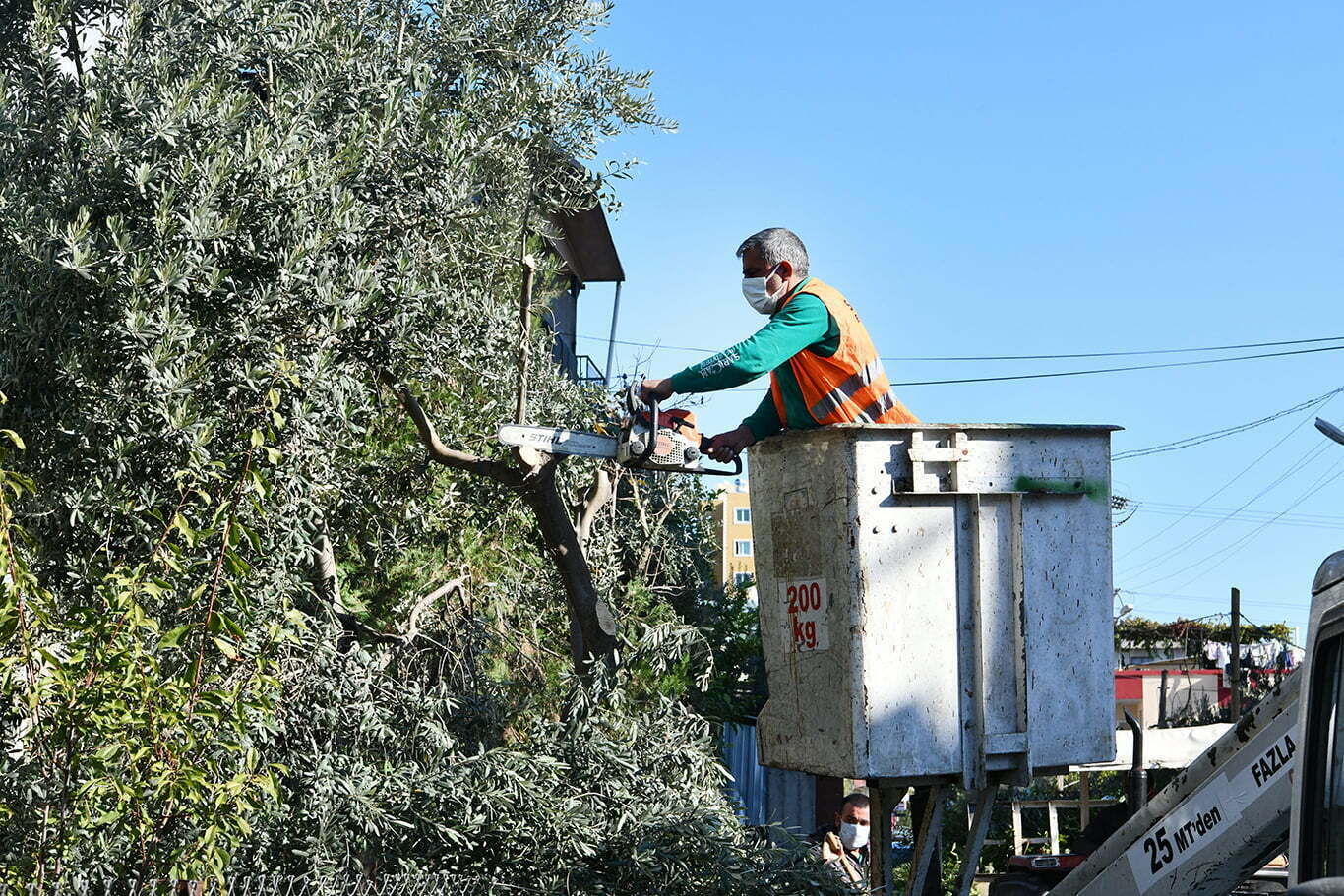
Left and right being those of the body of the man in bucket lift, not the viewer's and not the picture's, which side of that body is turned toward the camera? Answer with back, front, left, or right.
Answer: left

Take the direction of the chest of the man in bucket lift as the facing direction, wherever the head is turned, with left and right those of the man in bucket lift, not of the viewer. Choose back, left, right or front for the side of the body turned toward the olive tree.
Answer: front

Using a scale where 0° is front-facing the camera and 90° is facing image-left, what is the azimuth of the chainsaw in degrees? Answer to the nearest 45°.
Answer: approximately 90°
